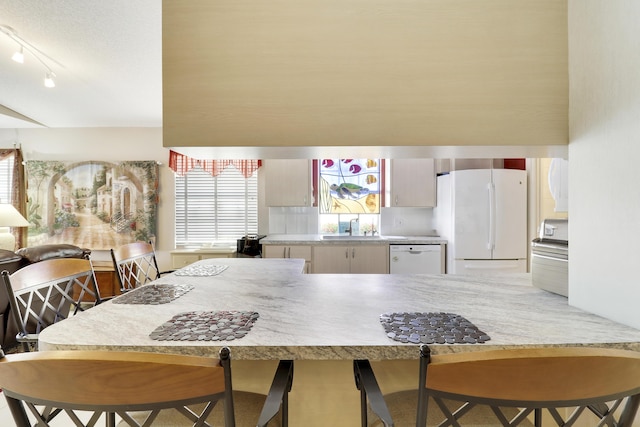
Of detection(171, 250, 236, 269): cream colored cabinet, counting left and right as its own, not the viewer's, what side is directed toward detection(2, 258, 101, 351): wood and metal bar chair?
front

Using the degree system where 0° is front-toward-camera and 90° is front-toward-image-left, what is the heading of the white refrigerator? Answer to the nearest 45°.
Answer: approximately 0°

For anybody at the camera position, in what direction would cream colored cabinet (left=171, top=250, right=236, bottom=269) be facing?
facing the viewer

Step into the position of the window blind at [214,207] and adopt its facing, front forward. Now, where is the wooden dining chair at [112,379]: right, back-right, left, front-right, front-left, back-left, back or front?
front

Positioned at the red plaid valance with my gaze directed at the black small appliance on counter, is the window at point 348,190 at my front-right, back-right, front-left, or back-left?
front-left

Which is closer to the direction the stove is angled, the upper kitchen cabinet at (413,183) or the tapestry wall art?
the tapestry wall art

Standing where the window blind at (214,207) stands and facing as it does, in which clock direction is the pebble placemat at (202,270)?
The pebble placemat is roughly at 12 o'clock from the window blind.

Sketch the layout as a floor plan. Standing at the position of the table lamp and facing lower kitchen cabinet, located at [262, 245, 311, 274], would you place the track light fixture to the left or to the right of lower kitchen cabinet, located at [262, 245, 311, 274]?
right

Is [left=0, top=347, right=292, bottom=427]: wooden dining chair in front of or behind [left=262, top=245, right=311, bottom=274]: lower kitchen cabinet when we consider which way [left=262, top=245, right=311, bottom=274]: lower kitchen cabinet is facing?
in front

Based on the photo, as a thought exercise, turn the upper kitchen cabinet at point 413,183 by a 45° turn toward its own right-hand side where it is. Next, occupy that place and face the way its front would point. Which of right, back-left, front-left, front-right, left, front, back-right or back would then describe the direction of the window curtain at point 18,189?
front-right

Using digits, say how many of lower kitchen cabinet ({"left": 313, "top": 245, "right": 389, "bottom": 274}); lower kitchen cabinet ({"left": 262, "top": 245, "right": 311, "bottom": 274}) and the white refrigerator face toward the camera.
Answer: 3

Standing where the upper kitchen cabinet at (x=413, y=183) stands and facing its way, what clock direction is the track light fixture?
The track light fixture is roughly at 2 o'clock from the upper kitchen cabinet.

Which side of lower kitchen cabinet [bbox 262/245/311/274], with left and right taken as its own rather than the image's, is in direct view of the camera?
front

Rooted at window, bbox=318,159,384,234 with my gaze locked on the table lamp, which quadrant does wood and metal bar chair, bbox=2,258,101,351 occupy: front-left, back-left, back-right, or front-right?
front-left

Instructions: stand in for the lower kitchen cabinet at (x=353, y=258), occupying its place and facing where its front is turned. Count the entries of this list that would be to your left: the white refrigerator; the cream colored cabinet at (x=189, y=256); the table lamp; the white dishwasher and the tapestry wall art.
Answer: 2
